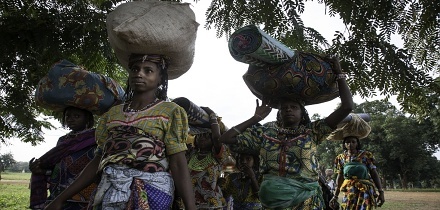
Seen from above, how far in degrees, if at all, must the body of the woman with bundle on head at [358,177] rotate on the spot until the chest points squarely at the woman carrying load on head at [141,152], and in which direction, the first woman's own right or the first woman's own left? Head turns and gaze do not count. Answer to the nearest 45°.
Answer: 0° — they already face them

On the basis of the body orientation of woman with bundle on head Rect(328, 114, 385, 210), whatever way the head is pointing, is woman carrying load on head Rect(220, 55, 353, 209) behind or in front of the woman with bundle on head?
in front

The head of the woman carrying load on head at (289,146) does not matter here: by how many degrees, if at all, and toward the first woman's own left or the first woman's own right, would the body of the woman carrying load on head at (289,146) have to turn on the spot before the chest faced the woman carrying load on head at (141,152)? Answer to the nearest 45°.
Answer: approximately 45° to the first woman's own right

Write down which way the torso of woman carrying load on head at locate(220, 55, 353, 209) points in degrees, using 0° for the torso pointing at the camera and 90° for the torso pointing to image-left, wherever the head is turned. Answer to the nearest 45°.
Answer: approximately 0°

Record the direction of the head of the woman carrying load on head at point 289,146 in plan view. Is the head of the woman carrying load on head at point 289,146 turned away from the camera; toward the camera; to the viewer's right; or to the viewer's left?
toward the camera

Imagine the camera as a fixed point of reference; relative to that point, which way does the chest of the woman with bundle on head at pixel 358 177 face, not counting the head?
toward the camera

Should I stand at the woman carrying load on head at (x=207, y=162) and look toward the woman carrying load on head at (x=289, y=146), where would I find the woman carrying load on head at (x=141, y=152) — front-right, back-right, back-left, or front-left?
front-right

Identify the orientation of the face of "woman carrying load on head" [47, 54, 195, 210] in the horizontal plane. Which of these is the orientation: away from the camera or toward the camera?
toward the camera

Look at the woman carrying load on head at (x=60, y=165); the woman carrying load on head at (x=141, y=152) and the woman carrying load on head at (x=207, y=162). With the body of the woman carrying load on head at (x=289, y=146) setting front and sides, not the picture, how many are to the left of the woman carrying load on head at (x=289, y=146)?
0

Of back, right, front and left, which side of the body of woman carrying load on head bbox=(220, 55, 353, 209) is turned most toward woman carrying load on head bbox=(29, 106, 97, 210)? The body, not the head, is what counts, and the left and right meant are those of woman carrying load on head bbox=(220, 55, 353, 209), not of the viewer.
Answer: right

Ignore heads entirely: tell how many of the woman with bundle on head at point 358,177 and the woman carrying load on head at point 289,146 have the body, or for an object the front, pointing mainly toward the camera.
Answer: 2

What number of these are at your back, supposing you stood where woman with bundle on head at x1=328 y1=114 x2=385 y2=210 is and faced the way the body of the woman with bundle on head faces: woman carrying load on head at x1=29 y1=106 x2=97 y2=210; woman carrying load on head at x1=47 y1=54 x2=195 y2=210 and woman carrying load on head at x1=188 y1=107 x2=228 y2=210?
0

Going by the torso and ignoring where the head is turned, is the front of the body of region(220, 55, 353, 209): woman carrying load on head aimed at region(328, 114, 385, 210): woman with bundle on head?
no

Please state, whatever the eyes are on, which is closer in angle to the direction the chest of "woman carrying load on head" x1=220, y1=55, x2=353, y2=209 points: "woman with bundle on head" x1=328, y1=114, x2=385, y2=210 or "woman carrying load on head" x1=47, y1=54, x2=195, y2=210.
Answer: the woman carrying load on head

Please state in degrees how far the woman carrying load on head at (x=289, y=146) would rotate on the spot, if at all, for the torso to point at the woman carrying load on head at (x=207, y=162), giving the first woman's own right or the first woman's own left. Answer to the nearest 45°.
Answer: approximately 135° to the first woman's own right

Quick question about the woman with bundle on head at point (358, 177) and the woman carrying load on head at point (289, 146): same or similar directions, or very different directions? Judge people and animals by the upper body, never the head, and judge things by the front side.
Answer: same or similar directions
